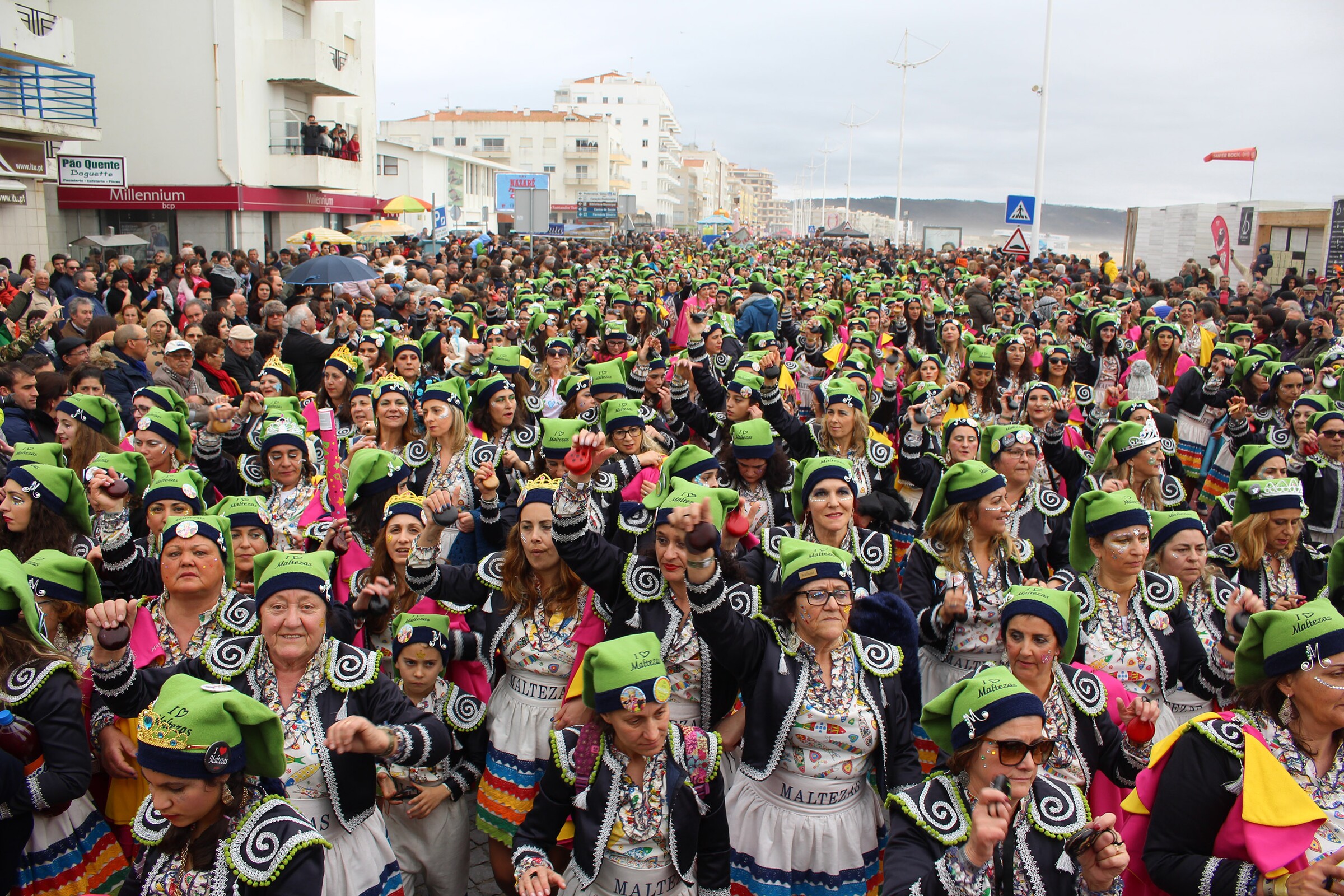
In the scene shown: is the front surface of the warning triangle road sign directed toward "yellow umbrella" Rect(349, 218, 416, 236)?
no

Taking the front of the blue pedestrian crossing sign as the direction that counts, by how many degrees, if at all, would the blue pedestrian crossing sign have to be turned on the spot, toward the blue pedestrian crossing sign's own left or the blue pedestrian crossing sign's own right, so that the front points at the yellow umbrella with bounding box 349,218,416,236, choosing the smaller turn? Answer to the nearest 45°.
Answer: approximately 90° to the blue pedestrian crossing sign's own right

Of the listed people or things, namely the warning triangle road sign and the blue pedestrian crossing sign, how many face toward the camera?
2

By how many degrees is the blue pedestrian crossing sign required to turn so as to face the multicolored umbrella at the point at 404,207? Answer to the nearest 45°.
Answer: approximately 90° to its right

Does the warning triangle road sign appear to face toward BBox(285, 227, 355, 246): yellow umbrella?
no

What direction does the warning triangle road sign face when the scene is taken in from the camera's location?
facing the viewer

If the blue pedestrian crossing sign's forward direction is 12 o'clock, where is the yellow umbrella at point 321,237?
The yellow umbrella is roughly at 3 o'clock from the blue pedestrian crossing sign.

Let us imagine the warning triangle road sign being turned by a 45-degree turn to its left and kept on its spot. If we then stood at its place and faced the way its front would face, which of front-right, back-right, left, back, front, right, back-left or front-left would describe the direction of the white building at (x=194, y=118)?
back-right

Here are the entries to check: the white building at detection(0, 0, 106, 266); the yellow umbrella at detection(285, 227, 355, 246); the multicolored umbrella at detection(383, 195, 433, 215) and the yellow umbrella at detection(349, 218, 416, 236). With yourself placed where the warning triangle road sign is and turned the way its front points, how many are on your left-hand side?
0

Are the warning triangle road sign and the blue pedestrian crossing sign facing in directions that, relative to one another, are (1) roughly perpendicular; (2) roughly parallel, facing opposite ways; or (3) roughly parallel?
roughly parallel

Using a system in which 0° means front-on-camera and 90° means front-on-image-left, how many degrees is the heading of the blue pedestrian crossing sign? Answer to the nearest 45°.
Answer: approximately 0°

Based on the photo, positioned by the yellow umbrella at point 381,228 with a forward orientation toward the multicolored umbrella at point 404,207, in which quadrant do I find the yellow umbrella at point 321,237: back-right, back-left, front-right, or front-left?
back-left

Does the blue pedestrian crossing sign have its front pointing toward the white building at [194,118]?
no
